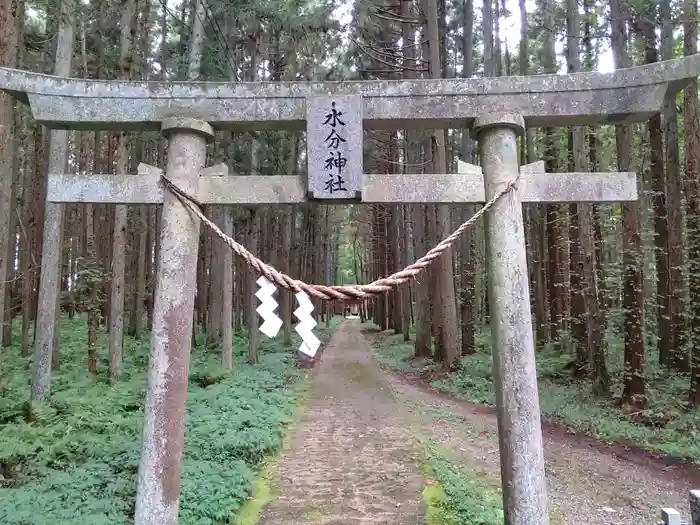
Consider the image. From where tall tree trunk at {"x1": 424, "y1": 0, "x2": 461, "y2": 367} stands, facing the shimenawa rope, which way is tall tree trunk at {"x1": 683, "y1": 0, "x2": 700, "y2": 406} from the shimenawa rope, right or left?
left

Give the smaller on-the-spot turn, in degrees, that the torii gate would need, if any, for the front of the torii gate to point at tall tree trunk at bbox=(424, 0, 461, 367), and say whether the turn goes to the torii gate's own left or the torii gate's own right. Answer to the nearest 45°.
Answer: approximately 180°

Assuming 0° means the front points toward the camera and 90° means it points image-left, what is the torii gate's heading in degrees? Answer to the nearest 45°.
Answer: approximately 0°

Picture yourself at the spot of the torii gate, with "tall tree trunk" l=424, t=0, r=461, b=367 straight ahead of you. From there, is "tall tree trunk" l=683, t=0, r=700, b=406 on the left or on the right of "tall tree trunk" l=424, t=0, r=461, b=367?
right

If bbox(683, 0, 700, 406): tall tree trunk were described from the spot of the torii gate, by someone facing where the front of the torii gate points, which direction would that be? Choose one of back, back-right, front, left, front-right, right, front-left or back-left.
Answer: back-left

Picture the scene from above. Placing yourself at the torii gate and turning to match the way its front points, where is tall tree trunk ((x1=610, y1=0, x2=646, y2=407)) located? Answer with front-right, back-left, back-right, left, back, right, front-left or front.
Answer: back-left
